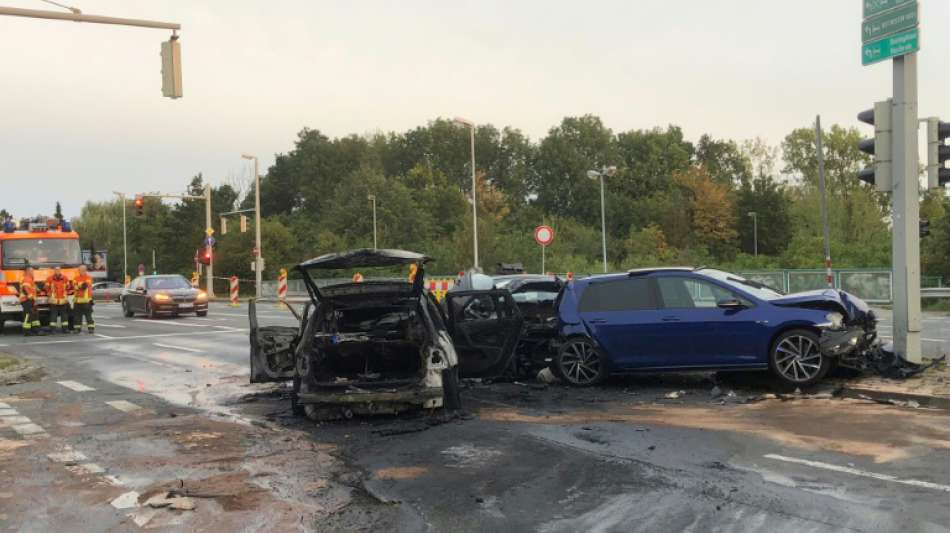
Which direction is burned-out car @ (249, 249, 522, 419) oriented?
away from the camera

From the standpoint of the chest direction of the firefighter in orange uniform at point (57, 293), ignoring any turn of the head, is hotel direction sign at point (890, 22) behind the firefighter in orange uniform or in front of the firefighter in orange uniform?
in front

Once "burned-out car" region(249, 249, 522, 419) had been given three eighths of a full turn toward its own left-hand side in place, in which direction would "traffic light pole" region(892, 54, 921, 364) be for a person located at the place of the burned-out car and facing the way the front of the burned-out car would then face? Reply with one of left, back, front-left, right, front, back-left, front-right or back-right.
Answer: back-left

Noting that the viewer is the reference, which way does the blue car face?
facing to the right of the viewer

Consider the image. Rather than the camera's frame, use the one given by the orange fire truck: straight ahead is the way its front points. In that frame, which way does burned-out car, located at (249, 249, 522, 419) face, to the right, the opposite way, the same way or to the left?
the opposite way

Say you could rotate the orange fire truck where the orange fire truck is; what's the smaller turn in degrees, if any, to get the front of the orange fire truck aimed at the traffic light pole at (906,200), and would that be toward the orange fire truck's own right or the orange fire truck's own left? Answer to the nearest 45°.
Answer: approximately 45° to the orange fire truck's own left

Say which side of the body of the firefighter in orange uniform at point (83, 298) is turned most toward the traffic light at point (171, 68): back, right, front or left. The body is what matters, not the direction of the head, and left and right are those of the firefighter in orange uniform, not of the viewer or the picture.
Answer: front

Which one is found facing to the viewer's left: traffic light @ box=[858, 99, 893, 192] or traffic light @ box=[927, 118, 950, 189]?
traffic light @ box=[858, 99, 893, 192]

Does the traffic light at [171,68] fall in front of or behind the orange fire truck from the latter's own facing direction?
in front

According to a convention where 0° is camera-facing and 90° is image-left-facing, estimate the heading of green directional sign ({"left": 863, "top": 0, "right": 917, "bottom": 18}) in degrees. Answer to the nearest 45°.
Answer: approximately 45°

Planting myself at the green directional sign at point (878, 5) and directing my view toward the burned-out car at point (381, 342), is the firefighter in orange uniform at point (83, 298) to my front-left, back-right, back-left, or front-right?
front-right
